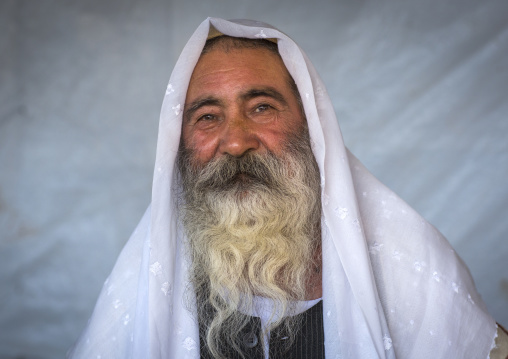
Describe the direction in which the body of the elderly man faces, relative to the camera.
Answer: toward the camera

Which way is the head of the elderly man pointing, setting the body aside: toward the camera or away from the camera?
toward the camera
